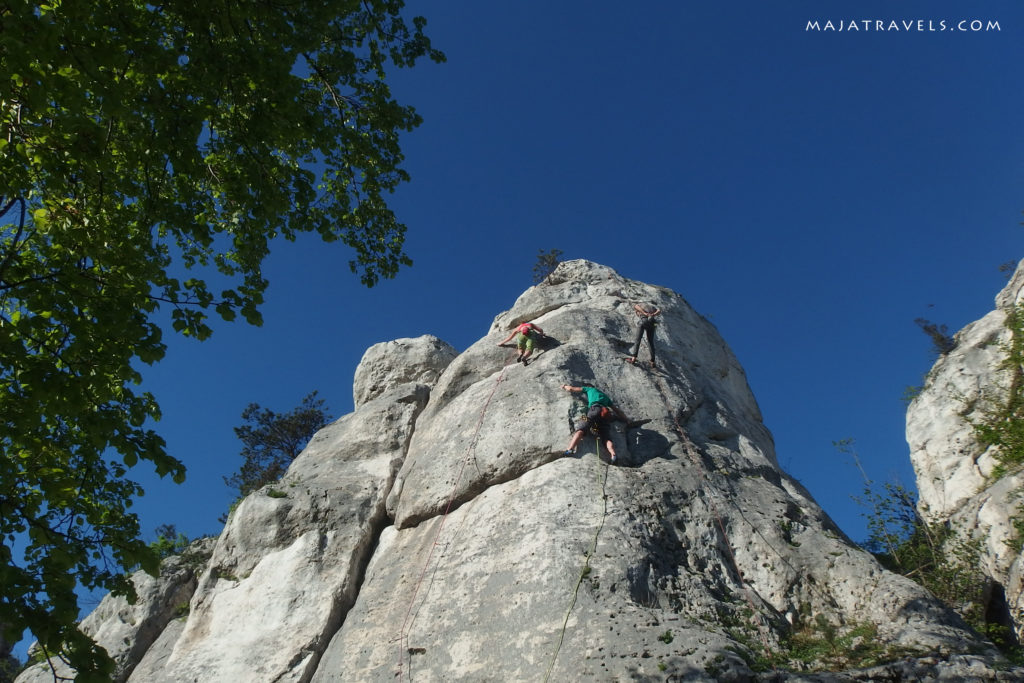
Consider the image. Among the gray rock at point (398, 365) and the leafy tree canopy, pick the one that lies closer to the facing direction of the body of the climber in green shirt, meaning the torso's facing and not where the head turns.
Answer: the gray rock

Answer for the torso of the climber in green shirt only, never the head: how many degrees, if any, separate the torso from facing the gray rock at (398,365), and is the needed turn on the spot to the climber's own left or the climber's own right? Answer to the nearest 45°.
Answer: approximately 45° to the climber's own left

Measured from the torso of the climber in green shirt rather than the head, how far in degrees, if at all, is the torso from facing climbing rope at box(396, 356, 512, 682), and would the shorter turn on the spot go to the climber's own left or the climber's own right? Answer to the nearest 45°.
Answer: approximately 90° to the climber's own left

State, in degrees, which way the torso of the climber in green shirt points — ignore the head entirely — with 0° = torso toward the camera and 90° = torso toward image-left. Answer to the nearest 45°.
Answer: approximately 180°

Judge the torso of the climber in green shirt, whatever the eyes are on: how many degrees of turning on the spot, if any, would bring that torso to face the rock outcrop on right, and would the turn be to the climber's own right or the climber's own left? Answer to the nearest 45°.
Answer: approximately 45° to the climber's own right

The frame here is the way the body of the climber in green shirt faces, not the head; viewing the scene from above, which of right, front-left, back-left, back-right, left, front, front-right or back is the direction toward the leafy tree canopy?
back-left
